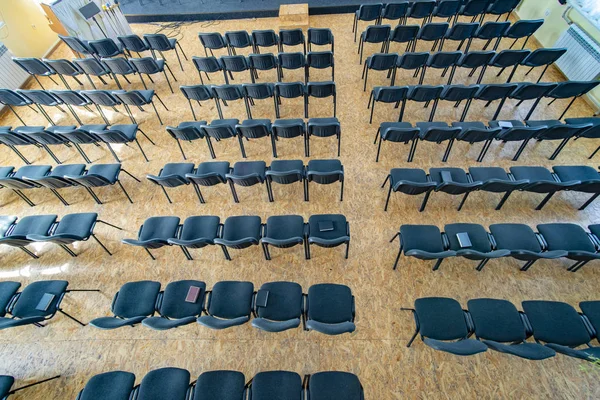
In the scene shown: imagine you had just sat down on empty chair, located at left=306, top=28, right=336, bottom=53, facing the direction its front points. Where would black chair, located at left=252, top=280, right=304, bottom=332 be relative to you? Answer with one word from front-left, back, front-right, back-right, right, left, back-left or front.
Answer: back

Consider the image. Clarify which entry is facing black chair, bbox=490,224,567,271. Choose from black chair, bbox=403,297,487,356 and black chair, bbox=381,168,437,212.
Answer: black chair, bbox=403,297,487,356

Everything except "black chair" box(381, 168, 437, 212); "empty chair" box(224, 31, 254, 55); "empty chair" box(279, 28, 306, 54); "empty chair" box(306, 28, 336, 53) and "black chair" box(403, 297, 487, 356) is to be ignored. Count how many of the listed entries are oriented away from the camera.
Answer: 5

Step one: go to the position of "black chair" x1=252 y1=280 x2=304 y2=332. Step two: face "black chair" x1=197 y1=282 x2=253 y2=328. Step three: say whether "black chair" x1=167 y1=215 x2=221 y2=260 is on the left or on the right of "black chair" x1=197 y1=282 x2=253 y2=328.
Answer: right

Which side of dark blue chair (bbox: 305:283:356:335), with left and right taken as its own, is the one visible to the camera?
back

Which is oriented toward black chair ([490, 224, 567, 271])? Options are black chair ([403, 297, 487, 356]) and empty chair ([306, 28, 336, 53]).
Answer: black chair ([403, 297, 487, 356])

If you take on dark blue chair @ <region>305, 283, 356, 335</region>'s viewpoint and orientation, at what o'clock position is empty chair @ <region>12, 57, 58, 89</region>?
The empty chair is roughly at 10 o'clock from the dark blue chair.

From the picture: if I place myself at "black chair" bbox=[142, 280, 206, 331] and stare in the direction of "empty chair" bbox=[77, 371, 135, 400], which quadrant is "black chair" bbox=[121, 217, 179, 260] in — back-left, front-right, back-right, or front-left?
back-right

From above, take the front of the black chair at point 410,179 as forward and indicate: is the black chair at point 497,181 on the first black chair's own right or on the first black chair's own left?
on the first black chair's own right

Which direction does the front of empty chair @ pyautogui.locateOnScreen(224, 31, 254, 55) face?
away from the camera

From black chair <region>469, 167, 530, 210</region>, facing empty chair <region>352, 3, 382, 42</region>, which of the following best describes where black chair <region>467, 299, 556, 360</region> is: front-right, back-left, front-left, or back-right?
back-left

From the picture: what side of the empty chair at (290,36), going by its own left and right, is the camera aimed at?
back
